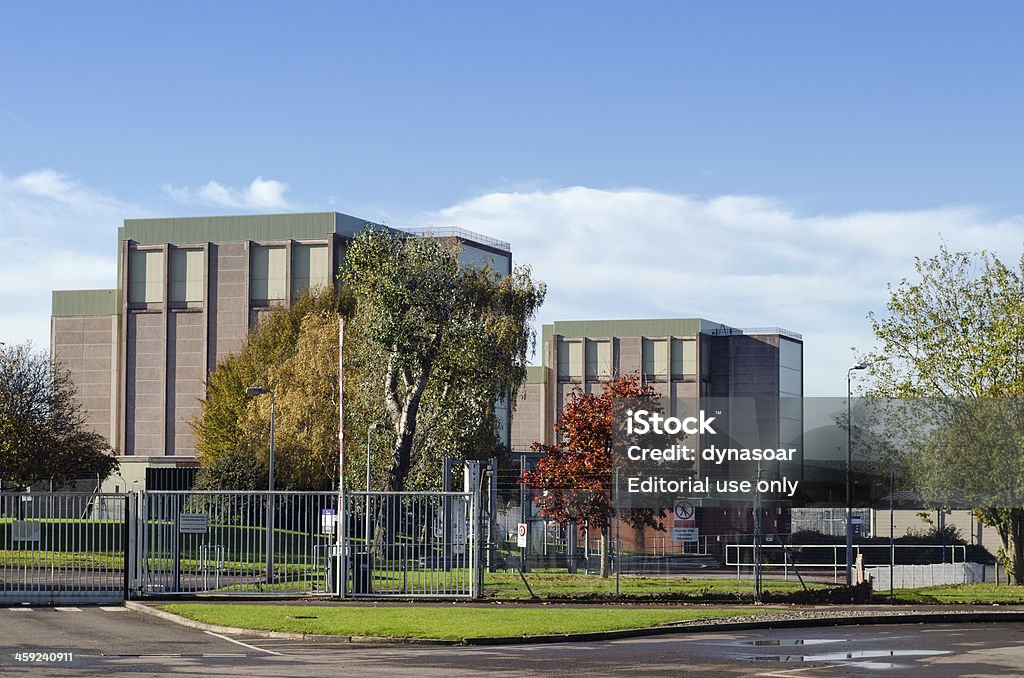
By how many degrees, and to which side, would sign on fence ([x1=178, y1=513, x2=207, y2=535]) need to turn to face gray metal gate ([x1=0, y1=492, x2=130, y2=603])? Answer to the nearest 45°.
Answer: approximately 135° to its right

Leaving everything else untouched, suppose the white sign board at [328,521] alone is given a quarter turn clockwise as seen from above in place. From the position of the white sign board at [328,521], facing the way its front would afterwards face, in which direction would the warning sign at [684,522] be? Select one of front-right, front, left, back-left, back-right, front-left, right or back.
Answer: back

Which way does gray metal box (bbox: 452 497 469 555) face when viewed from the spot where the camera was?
facing the viewer

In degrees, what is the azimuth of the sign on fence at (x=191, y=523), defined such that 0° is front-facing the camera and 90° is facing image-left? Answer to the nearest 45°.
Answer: approximately 0°

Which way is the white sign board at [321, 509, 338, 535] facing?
toward the camera

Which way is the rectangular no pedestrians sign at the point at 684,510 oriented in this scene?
toward the camera

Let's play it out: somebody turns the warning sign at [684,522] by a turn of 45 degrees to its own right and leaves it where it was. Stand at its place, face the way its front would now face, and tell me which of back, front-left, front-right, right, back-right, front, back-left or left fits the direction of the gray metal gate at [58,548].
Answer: front-right
